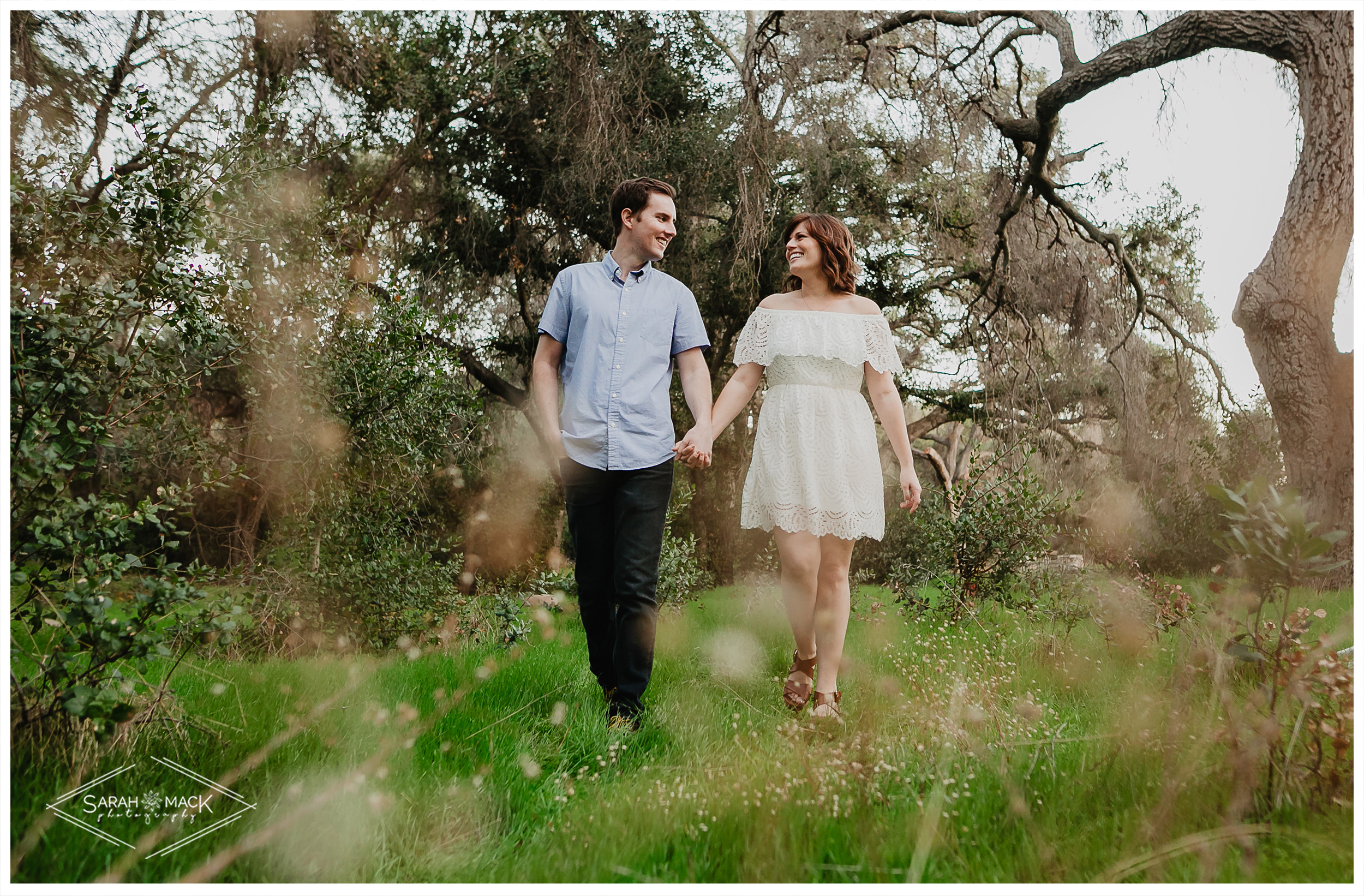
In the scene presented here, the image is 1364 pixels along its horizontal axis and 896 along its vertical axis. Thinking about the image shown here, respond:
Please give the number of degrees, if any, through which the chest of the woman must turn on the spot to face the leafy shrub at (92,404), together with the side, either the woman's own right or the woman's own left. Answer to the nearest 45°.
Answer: approximately 45° to the woman's own right

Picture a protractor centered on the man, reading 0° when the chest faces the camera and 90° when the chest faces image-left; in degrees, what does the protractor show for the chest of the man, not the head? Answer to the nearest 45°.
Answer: approximately 0°

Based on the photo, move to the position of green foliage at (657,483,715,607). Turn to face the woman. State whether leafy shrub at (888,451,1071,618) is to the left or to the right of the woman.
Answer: left

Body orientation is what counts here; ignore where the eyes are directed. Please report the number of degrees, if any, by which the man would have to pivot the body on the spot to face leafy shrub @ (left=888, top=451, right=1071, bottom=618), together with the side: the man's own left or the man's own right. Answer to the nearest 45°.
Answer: approximately 135° to the man's own left

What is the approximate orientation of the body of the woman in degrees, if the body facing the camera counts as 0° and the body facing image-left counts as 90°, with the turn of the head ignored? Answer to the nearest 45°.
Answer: approximately 0°

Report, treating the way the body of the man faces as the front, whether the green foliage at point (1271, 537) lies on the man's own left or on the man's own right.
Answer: on the man's own left

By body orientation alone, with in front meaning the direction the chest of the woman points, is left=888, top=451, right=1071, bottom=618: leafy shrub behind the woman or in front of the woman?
behind

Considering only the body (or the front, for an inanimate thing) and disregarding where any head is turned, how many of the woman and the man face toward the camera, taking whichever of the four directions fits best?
2
